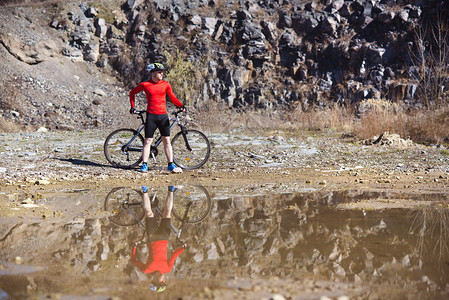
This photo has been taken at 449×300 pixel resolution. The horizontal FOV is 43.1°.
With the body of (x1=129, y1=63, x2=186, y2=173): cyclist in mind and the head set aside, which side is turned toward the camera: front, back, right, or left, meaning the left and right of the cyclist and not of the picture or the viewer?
front

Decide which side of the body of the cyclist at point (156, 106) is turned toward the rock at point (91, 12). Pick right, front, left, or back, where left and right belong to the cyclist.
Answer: back

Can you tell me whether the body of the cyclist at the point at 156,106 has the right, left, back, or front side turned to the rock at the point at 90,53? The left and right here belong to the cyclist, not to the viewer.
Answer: back
